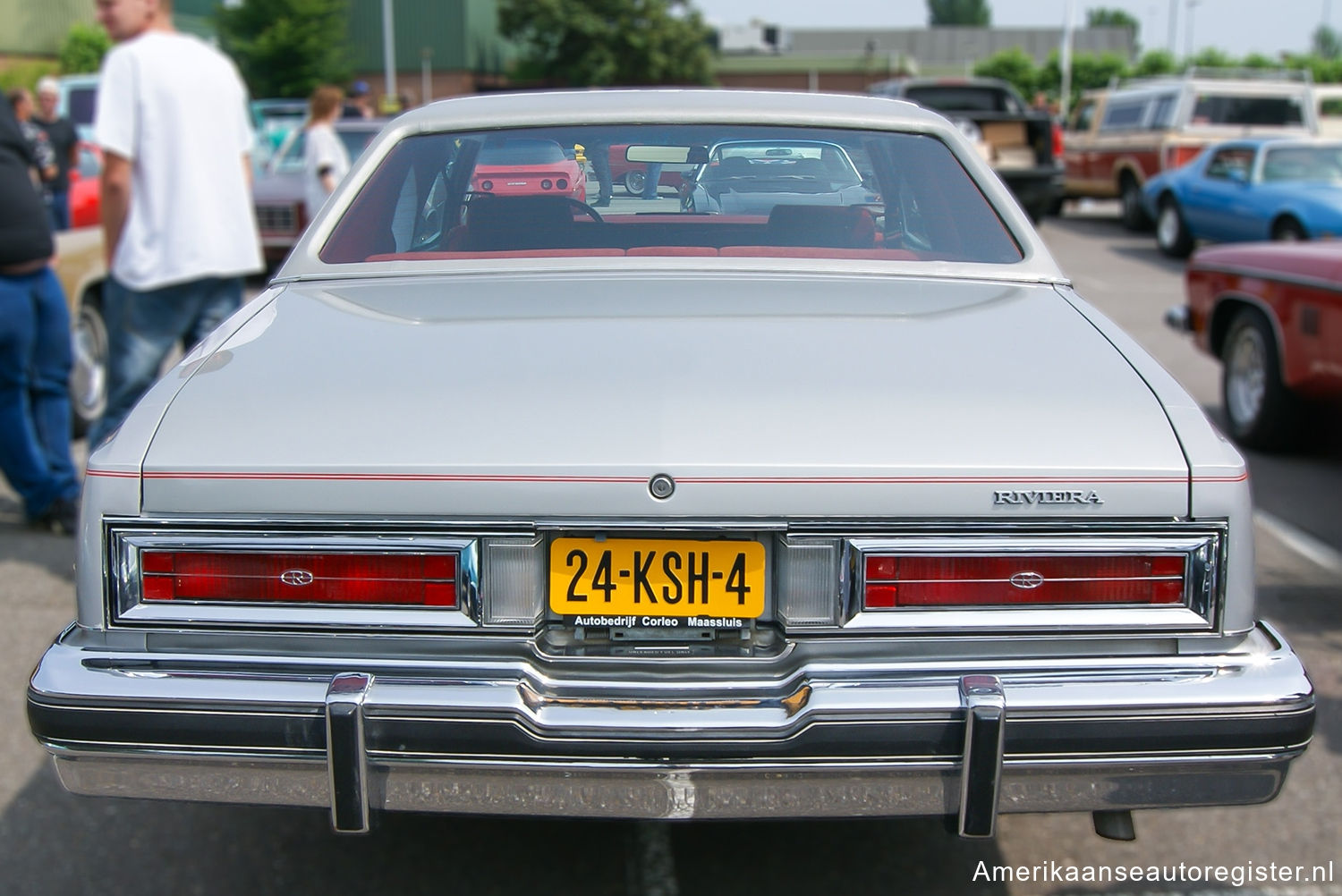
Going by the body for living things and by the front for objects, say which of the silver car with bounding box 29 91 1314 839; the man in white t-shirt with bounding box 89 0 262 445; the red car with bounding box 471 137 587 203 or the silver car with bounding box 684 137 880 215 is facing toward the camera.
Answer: the silver car with bounding box 684 137 880 215

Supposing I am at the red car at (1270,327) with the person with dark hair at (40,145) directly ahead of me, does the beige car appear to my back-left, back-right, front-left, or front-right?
front-left

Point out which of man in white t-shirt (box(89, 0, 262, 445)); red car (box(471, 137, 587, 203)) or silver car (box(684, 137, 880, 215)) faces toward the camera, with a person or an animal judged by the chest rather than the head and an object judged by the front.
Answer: the silver car

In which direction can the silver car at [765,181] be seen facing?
toward the camera

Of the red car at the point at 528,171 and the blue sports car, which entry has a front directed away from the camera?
the red car

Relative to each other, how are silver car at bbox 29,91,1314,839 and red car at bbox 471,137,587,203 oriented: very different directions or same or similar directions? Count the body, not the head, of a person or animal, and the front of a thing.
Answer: same or similar directions

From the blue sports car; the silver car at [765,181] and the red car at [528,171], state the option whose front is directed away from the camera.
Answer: the red car

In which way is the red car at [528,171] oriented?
away from the camera

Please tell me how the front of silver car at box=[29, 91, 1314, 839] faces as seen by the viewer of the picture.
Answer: facing away from the viewer
